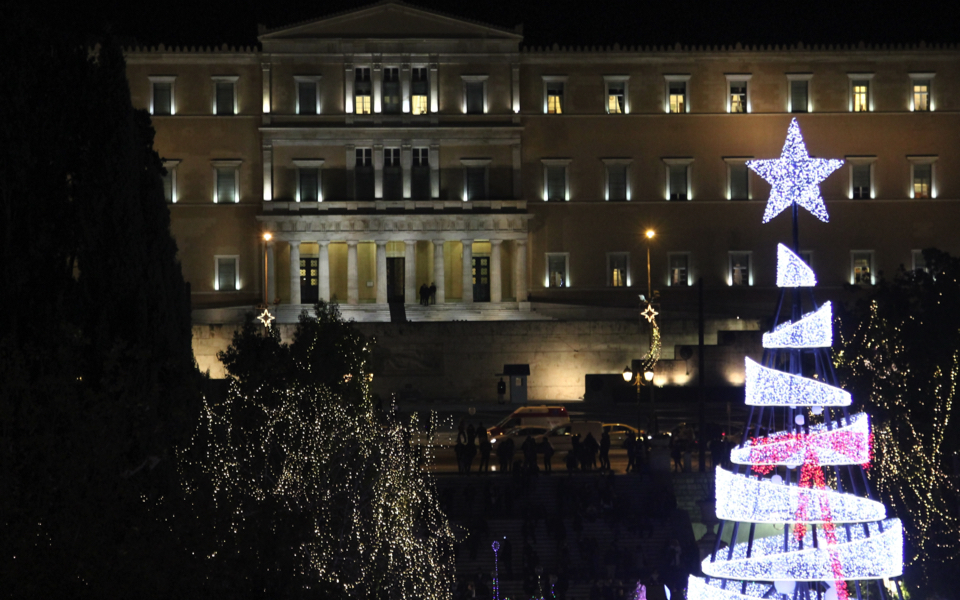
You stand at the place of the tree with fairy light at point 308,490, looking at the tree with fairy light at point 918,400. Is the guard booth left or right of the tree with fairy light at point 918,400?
left

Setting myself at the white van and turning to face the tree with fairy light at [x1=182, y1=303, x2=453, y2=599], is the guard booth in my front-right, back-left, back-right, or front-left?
back-right

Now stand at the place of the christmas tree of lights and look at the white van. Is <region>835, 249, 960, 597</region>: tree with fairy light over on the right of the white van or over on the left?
right

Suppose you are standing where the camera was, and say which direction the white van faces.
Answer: facing to the left of the viewer

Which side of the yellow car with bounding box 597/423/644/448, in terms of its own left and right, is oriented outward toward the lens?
right

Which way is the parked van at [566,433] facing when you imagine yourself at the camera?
facing to the left of the viewer
